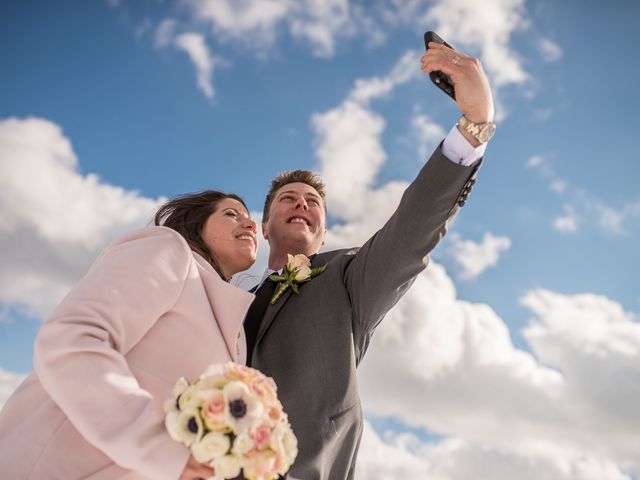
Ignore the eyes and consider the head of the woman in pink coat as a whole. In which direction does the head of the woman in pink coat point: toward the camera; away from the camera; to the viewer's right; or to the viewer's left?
to the viewer's right

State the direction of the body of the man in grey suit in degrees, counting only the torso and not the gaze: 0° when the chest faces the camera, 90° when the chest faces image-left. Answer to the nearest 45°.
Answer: approximately 45°

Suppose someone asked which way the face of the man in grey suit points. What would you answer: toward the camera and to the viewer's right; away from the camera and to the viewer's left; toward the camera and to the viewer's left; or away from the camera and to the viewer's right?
toward the camera and to the viewer's right
